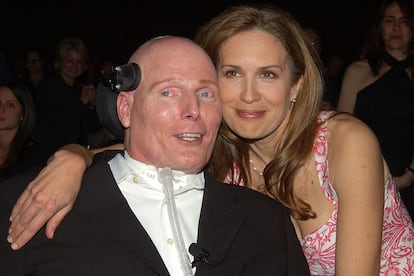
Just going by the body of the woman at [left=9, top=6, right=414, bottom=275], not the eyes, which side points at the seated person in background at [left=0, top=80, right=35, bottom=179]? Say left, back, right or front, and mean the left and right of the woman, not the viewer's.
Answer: right

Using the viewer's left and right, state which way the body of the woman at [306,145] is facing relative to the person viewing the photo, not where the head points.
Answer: facing the viewer and to the left of the viewer

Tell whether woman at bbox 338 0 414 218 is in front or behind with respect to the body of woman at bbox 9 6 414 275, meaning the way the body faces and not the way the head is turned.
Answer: behind

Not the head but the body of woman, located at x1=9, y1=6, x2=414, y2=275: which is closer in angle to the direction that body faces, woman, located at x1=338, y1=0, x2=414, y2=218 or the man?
the man

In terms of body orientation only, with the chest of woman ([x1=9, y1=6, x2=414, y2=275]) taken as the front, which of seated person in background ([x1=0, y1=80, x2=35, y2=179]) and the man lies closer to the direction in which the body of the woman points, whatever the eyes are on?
the man

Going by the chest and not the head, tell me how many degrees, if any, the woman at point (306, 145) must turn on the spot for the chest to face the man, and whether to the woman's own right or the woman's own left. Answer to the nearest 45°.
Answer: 0° — they already face them
